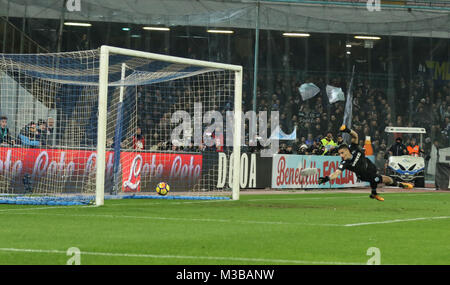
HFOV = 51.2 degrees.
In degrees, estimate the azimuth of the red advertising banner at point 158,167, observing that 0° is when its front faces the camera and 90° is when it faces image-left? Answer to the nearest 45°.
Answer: approximately 0°

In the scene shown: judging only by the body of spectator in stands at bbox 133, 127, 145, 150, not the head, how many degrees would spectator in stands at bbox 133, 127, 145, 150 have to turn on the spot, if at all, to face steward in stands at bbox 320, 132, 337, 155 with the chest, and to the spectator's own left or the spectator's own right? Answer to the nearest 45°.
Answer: approximately 135° to the spectator's own left

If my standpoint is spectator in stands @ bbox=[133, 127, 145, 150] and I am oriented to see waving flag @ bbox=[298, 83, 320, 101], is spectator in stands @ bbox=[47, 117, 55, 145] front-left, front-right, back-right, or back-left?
back-left

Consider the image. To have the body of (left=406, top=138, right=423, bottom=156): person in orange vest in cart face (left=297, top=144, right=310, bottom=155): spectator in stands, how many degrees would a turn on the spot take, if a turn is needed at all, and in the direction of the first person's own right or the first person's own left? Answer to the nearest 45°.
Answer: approximately 45° to the first person's own right

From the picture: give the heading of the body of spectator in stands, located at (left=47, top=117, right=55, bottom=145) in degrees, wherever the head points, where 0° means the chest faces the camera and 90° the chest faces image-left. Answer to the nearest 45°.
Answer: approximately 0°

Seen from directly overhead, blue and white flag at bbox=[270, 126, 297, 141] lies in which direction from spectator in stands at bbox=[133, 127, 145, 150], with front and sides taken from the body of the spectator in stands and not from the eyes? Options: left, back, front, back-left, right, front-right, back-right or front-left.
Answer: back-left

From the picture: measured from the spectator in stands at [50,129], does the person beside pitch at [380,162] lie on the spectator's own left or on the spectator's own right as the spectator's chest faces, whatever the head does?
on the spectator's own left

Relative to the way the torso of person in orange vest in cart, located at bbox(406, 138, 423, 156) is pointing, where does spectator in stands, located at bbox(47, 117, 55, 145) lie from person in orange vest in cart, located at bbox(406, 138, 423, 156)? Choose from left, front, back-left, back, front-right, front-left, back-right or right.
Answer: front-right
